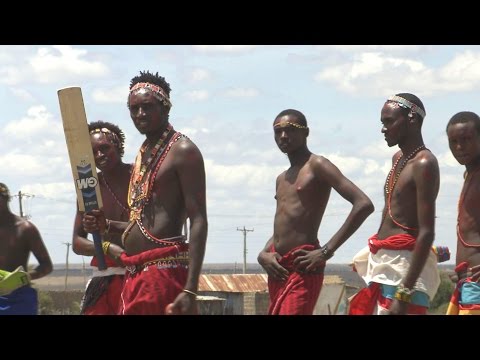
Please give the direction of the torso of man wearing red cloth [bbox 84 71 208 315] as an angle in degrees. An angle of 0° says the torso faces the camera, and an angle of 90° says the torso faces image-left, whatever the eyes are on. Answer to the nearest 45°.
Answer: approximately 45°

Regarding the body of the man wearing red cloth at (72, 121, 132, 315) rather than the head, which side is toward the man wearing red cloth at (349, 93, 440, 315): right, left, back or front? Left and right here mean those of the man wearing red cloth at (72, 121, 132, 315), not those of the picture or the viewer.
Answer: left

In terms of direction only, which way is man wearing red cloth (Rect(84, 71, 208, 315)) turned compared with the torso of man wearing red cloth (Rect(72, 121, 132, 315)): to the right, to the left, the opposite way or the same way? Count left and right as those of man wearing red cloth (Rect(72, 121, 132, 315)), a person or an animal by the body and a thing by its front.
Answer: the same way

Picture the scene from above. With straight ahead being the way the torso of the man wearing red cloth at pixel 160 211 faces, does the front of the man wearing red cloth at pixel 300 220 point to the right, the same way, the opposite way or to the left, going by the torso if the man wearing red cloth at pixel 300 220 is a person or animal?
the same way

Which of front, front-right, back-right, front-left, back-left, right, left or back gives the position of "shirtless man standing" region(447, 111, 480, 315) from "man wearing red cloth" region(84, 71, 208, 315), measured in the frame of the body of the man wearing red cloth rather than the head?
back-left

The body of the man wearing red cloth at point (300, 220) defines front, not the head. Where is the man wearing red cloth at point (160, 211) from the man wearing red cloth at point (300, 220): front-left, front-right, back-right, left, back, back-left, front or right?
front

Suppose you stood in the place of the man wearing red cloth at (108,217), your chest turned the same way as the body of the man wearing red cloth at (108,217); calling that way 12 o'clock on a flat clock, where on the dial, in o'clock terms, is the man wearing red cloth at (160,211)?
the man wearing red cloth at (160,211) is roughly at 10 o'clock from the man wearing red cloth at (108,217).

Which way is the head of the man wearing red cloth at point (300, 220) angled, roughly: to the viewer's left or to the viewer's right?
to the viewer's left

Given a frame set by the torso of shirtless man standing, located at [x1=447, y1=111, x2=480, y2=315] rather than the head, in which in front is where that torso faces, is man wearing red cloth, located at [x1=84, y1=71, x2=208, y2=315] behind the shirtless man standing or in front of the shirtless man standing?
in front

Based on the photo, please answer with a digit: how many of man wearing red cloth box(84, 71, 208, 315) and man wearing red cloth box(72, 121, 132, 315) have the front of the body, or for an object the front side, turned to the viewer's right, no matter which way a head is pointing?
0

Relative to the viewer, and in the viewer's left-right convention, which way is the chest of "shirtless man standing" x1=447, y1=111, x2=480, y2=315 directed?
facing the viewer and to the left of the viewer

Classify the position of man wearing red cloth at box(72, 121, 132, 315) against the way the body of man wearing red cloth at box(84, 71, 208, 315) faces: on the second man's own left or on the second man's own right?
on the second man's own right

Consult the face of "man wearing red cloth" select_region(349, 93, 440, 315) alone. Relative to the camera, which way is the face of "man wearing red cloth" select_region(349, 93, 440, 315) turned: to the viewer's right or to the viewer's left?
to the viewer's left

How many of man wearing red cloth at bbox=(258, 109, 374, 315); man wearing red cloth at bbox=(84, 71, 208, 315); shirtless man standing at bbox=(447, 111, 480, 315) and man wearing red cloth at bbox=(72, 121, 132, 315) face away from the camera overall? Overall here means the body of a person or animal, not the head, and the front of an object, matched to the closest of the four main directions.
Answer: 0

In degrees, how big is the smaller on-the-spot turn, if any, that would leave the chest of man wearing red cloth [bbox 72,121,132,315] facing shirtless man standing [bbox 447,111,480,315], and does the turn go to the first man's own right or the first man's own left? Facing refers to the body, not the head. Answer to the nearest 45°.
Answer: approximately 90° to the first man's own left

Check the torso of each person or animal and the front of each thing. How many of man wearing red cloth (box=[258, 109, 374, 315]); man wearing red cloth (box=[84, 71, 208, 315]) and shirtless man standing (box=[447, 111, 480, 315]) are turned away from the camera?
0

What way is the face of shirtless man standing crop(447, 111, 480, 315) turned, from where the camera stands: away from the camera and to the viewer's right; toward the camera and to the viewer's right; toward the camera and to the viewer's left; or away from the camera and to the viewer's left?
toward the camera and to the viewer's left

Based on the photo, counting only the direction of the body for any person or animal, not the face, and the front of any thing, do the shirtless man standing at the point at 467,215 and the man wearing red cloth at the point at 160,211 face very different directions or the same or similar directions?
same or similar directions
